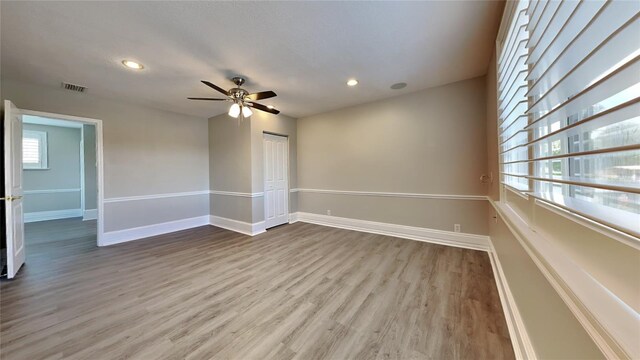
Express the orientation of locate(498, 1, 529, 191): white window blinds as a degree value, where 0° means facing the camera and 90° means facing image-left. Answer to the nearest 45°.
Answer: approximately 90°

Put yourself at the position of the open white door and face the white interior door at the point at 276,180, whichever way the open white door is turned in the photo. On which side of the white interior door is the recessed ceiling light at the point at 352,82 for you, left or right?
right

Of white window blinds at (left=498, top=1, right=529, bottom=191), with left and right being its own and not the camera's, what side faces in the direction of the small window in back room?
front

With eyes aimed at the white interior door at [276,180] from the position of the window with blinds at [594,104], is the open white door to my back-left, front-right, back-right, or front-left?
front-left

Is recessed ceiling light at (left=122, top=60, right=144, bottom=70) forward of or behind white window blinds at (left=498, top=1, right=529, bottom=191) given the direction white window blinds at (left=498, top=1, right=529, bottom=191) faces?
forward

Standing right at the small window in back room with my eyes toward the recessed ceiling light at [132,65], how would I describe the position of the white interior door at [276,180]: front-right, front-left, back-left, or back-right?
front-left

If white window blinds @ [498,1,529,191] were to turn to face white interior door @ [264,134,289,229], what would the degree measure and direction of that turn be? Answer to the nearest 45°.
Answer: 0° — it already faces it

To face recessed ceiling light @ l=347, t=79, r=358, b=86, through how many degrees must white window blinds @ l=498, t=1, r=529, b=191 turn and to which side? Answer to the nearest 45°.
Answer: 0° — it already faces it

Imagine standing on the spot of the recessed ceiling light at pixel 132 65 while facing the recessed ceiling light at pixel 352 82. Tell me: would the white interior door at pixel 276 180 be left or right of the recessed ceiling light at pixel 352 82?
left

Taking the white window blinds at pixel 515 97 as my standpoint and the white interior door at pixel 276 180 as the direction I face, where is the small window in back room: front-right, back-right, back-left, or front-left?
front-left

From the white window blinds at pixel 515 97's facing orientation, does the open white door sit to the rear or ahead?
ahead
